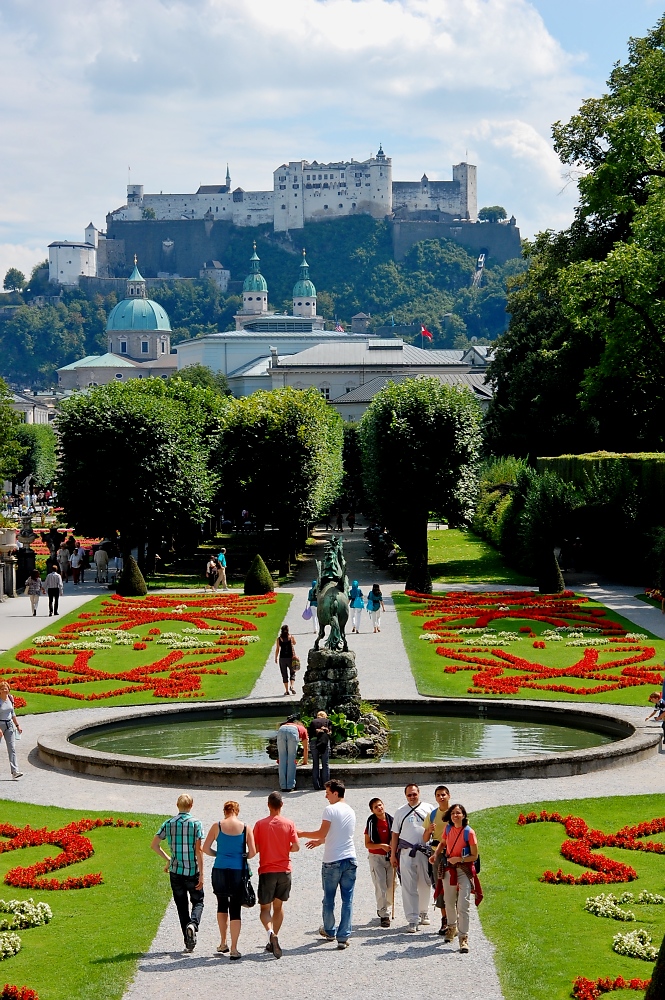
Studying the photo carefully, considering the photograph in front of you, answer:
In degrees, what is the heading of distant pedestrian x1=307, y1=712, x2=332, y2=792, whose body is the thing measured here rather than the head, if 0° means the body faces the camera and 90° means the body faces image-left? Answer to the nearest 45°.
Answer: approximately 180°

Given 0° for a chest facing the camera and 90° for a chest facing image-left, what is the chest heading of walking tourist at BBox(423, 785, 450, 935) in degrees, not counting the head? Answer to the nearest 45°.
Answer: approximately 0°

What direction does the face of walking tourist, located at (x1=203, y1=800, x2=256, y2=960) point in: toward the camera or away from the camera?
away from the camera

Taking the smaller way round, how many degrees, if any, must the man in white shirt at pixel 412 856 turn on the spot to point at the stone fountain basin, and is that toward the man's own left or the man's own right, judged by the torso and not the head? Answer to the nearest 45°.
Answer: approximately 180°

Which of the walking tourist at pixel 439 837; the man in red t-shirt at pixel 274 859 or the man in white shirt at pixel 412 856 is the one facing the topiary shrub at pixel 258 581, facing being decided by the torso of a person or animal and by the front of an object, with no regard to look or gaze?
the man in red t-shirt

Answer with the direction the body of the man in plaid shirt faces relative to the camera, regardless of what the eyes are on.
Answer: away from the camera

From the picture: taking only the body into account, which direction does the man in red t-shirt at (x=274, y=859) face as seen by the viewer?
away from the camera

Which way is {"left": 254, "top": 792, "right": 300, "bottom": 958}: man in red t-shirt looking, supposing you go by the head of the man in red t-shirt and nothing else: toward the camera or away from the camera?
away from the camera

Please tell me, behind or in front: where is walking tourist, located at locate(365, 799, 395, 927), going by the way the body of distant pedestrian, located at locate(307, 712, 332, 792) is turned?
behind

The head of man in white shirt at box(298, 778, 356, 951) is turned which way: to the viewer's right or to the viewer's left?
to the viewer's left

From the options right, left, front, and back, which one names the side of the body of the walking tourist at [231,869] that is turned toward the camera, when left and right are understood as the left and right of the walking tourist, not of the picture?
back

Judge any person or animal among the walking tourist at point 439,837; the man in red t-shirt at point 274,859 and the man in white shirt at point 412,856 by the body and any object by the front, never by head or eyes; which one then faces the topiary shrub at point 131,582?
the man in red t-shirt

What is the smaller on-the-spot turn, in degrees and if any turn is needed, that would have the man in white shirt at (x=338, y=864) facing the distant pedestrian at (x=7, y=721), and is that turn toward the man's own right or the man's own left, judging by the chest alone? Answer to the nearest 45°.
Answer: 0° — they already face them
